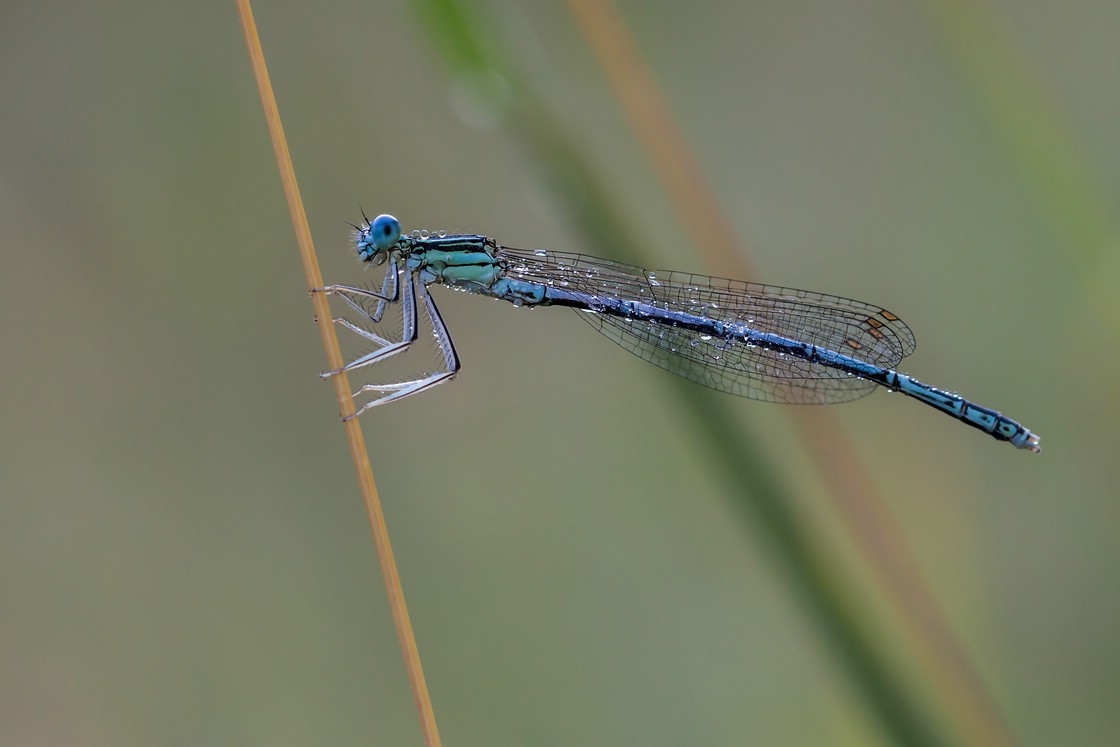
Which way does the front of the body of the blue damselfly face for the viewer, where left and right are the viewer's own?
facing to the left of the viewer
